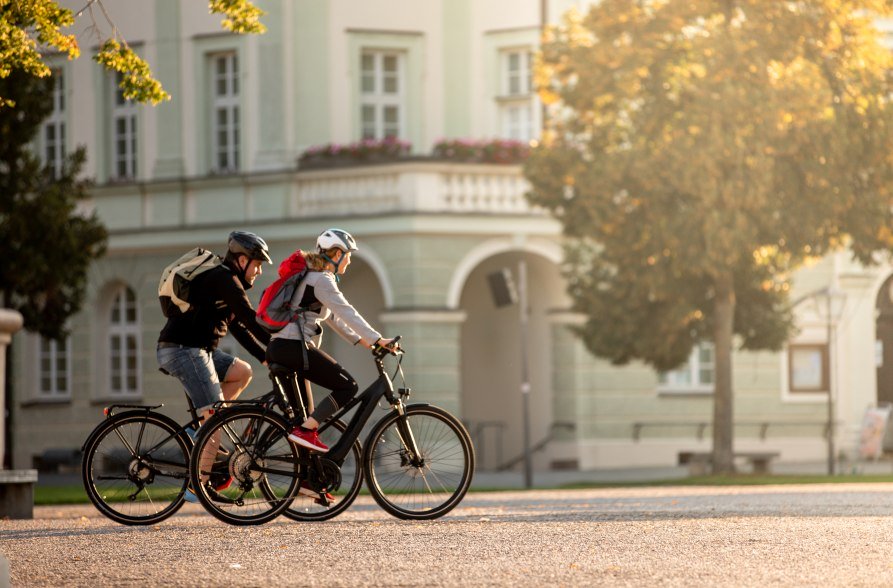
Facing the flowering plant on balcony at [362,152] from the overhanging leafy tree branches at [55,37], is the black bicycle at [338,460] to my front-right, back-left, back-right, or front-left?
back-right

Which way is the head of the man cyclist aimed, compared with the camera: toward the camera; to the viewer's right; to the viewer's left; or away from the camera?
to the viewer's right

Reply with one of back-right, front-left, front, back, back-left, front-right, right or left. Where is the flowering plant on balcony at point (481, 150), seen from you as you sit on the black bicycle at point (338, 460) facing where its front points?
left

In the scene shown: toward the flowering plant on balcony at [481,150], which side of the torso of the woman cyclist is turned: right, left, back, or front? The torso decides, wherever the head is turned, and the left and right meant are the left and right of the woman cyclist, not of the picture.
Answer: left

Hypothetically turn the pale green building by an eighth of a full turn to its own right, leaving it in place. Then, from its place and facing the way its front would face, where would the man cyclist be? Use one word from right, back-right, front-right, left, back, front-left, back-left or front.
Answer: front-left

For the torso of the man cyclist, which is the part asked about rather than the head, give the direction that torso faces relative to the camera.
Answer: to the viewer's right

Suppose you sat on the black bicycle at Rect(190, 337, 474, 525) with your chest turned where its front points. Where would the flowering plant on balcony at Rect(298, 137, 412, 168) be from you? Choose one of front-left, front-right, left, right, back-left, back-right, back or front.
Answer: left

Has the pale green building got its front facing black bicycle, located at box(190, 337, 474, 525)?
yes

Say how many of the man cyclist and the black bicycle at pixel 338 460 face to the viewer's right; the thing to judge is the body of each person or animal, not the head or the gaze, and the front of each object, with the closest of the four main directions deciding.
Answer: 2

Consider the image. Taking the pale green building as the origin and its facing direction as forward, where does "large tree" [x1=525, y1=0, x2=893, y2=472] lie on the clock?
The large tree is roughly at 11 o'clock from the pale green building.

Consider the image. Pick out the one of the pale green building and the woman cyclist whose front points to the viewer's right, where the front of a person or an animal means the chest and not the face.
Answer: the woman cyclist

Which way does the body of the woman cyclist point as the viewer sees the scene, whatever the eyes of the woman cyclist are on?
to the viewer's right

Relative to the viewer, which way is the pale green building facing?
toward the camera

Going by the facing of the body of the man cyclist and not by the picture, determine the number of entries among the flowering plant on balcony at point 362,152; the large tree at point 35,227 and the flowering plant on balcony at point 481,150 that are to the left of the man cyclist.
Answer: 3

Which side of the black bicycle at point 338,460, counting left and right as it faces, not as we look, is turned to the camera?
right

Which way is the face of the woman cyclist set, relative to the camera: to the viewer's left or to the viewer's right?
to the viewer's right
